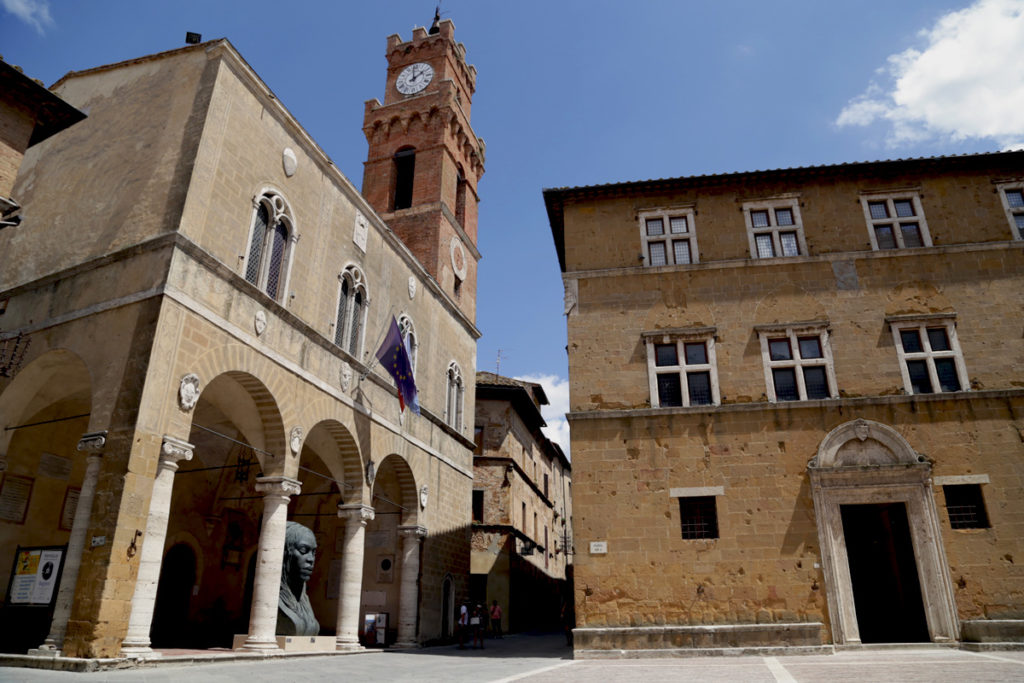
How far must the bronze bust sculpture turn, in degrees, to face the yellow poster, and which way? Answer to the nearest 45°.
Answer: approximately 90° to its right

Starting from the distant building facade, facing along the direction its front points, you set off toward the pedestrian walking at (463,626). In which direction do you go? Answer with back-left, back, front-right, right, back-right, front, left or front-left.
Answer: front-right

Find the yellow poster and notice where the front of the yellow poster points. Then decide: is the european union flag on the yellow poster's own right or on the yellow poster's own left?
on the yellow poster's own left

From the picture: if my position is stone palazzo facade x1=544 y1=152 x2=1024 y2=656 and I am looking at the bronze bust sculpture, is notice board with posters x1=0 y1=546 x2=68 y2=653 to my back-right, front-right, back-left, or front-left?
front-left

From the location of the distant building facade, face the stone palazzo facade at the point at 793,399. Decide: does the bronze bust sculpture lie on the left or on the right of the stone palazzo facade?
right

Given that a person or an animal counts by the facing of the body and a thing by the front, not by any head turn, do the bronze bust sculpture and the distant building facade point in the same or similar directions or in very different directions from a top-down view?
same or similar directions

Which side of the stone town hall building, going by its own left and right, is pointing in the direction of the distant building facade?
left

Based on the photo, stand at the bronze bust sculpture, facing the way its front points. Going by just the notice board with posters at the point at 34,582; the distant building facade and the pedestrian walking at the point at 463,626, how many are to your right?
1

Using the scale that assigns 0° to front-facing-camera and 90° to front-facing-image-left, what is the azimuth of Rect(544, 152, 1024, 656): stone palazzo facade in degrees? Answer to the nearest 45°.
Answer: approximately 0°

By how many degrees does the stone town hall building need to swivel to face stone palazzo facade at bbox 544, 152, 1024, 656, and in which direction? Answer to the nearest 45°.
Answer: approximately 45° to its left

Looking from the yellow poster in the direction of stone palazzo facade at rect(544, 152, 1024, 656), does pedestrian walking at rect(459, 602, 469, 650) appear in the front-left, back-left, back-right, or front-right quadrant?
front-left

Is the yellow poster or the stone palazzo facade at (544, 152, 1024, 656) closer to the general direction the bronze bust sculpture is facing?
the stone palazzo facade
